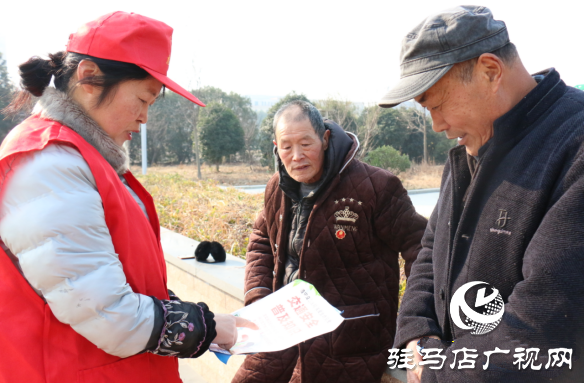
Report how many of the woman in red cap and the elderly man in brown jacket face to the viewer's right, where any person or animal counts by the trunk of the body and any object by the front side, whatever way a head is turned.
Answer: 1

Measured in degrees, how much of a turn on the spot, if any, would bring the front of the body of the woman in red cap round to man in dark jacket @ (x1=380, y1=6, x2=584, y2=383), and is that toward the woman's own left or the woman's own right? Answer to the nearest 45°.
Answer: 0° — they already face them

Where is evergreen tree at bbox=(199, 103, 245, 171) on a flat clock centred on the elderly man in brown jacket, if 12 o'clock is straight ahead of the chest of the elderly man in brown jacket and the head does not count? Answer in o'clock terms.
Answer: The evergreen tree is roughly at 4 o'clock from the elderly man in brown jacket.

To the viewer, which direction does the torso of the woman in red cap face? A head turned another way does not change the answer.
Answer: to the viewer's right

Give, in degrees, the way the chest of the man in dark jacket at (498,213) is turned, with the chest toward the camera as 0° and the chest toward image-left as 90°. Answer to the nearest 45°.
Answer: approximately 45°

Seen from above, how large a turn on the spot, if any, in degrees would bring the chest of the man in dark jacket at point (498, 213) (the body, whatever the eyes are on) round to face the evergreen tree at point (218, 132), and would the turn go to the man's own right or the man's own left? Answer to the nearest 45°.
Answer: approximately 90° to the man's own right

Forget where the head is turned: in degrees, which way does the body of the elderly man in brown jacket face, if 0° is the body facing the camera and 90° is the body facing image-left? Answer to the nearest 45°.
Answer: approximately 45°
